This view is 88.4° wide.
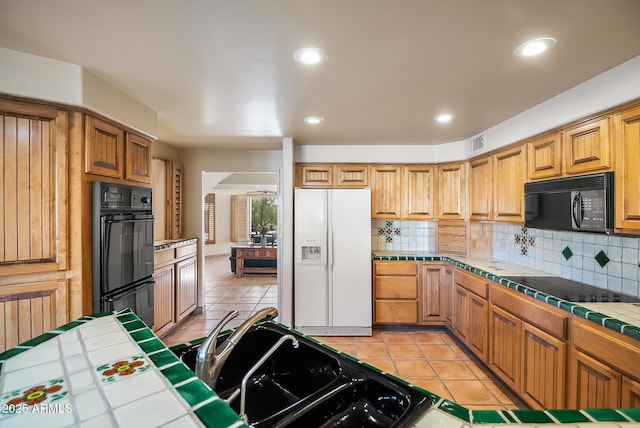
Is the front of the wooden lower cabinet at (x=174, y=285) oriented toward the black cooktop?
yes

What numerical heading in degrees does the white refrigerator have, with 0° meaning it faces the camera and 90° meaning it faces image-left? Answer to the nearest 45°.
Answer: approximately 0°

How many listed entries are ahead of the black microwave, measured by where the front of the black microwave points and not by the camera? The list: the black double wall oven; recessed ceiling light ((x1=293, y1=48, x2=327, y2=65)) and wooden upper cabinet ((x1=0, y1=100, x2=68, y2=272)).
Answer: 3

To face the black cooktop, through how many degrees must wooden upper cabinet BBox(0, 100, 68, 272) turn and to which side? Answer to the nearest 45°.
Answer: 0° — it already faces it

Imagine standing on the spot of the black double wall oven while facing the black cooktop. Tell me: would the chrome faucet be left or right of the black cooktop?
right

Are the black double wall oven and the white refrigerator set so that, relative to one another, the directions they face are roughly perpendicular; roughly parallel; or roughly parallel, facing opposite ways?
roughly perpendicular

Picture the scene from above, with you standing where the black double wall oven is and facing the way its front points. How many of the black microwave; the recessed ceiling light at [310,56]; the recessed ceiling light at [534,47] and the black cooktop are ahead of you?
4

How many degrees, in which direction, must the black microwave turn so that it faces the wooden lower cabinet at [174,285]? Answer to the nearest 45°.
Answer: approximately 45° to its right

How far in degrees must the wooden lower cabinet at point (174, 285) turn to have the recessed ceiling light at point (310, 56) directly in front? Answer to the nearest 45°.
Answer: approximately 45° to its right

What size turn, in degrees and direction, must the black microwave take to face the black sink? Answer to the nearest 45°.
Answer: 0° — it already faces it
